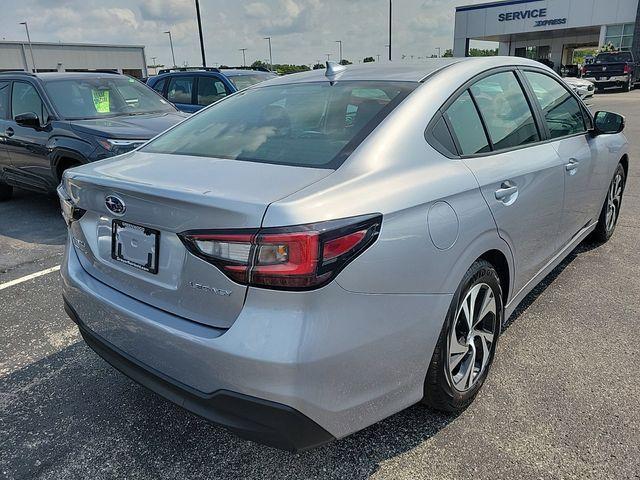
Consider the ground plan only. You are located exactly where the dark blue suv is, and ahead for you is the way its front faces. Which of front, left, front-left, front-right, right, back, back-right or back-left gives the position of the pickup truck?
left

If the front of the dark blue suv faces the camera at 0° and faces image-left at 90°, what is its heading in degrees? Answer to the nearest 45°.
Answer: approximately 315°

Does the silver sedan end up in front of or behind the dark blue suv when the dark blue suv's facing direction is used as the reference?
in front

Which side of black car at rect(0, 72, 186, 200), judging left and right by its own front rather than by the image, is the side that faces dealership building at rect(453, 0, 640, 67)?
left

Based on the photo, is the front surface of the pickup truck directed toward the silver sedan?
no

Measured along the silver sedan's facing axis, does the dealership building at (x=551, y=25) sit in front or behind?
in front

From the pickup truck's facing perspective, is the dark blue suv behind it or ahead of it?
behind

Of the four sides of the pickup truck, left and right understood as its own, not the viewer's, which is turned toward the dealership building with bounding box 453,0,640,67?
front

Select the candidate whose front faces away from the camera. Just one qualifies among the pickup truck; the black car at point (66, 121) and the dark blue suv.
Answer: the pickup truck

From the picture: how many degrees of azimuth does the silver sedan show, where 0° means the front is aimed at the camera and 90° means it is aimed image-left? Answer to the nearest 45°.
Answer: approximately 225°

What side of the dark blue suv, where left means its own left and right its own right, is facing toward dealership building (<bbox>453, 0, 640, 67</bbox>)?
left

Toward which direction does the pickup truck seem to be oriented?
away from the camera

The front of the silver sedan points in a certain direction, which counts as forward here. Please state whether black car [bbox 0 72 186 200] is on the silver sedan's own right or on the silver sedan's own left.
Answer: on the silver sedan's own left

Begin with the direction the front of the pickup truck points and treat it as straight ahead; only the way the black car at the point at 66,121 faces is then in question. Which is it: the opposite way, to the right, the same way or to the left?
to the right

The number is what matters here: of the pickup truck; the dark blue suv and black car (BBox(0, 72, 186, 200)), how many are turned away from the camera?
1

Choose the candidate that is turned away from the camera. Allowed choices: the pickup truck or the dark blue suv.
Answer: the pickup truck

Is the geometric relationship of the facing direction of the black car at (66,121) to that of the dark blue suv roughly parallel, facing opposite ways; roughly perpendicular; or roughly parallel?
roughly parallel

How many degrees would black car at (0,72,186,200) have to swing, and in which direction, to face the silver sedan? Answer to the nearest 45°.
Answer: approximately 45° to its right
